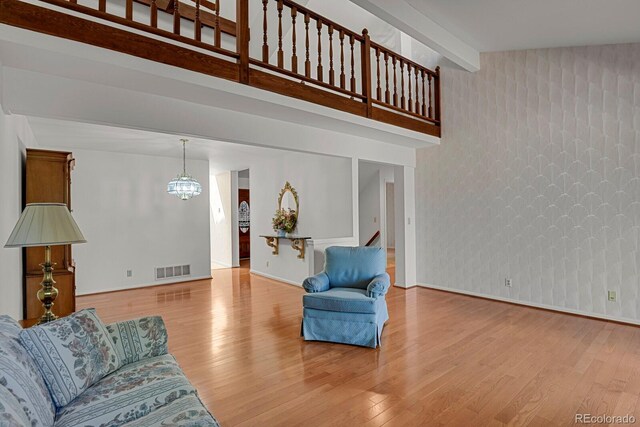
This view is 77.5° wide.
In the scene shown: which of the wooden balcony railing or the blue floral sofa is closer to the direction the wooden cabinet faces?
the wooden balcony railing

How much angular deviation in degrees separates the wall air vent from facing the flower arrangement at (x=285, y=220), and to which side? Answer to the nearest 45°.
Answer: approximately 45° to its left

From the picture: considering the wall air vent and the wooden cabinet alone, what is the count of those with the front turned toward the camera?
1

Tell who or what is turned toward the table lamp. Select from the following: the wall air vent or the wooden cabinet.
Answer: the wall air vent

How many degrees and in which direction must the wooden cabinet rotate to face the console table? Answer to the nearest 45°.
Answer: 0° — it already faces it

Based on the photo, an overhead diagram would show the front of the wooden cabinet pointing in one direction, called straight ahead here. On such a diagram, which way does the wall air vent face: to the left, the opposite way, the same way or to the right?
to the right

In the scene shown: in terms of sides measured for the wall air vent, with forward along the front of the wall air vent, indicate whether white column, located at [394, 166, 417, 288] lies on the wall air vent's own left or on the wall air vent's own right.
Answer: on the wall air vent's own left

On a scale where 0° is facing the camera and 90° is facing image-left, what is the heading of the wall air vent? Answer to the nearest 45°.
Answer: approximately 0°

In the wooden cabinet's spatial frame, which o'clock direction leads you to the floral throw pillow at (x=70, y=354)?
The floral throw pillow is roughly at 3 o'clock from the wooden cabinet.

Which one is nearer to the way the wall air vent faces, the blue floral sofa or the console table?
the blue floral sofa

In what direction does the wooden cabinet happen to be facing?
to the viewer's right

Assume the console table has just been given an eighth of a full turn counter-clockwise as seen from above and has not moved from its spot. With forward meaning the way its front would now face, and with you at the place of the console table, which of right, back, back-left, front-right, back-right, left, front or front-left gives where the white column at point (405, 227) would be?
left
